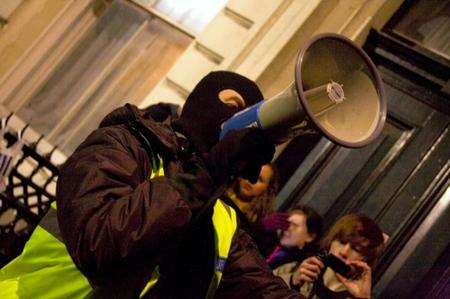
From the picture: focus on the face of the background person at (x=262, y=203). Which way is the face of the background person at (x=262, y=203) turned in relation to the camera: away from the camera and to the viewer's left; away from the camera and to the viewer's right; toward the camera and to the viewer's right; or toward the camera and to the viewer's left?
toward the camera and to the viewer's left

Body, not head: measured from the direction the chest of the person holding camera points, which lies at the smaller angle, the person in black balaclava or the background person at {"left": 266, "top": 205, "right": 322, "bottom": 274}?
the person in black balaclava

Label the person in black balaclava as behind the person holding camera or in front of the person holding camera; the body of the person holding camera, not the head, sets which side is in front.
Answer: in front

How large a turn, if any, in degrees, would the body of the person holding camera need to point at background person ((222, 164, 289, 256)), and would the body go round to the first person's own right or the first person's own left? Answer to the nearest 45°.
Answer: approximately 45° to the first person's own right

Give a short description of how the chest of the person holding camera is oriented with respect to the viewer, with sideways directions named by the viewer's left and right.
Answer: facing the viewer and to the left of the viewer

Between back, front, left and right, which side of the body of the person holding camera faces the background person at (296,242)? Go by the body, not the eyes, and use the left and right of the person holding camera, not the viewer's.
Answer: right

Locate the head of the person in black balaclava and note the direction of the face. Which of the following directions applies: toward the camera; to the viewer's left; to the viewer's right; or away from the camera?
to the viewer's right

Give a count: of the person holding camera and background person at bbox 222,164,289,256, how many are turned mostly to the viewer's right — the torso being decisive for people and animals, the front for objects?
0

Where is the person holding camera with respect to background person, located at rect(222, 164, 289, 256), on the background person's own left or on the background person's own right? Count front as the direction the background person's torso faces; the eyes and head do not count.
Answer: on the background person's own left
